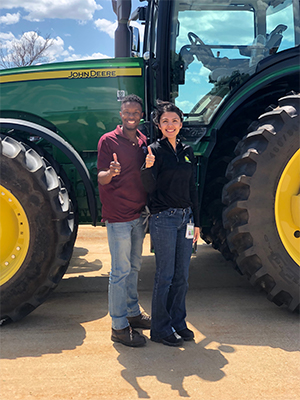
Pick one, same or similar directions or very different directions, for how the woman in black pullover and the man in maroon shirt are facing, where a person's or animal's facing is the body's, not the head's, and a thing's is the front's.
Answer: same or similar directions

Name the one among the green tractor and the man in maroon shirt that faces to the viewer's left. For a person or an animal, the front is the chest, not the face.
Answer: the green tractor

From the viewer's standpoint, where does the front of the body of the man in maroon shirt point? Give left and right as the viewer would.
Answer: facing the viewer and to the right of the viewer

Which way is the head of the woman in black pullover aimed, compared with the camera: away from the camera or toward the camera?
toward the camera

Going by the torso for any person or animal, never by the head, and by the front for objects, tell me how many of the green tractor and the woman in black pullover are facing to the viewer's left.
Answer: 1

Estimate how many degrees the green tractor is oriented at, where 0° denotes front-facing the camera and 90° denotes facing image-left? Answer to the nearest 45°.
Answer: approximately 90°

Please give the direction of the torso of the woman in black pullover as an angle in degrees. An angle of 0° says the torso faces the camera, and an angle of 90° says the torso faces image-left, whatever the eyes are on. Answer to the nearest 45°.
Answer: approximately 315°

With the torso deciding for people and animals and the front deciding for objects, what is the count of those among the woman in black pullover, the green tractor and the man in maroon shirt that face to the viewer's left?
1

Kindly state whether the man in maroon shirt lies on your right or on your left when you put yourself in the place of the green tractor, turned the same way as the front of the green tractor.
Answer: on your left

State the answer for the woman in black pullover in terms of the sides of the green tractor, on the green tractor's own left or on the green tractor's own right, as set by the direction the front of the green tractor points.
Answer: on the green tractor's own left
